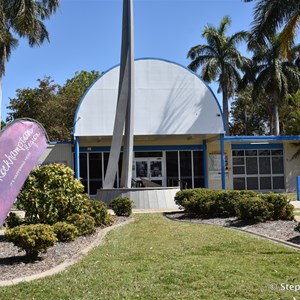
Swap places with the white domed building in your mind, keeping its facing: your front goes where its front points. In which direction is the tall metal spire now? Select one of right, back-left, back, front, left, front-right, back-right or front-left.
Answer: front

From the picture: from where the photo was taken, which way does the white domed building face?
toward the camera

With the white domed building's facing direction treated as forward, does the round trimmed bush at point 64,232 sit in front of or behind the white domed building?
in front

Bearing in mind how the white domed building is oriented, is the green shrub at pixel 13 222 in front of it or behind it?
in front

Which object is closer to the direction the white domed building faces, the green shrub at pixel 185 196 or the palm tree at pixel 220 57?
the green shrub

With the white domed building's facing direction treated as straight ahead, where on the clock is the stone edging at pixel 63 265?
The stone edging is roughly at 12 o'clock from the white domed building.

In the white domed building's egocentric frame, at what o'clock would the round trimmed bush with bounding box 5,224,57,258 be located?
The round trimmed bush is roughly at 12 o'clock from the white domed building.

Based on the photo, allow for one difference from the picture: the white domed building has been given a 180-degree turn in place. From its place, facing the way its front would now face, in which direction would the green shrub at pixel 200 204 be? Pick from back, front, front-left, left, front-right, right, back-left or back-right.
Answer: back

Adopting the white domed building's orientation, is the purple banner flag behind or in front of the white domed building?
in front

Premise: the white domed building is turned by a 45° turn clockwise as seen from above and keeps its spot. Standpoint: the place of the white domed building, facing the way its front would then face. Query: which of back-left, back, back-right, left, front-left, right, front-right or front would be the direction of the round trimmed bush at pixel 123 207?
front-left

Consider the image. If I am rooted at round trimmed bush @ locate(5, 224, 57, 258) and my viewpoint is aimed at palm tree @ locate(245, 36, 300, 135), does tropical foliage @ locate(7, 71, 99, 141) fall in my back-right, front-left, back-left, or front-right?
front-left

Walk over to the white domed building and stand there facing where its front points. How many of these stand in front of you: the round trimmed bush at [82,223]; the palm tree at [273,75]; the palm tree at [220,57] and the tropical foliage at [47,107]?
1

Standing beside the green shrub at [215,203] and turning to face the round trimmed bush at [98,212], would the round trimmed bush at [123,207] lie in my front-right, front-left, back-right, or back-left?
front-right

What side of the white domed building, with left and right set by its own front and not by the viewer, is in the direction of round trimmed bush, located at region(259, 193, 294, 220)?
front
